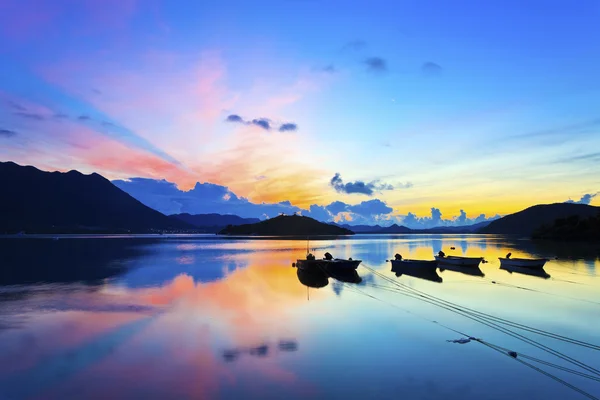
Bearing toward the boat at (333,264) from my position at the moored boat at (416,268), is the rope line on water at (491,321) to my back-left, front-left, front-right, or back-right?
front-left

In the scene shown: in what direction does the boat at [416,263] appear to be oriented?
to the viewer's right

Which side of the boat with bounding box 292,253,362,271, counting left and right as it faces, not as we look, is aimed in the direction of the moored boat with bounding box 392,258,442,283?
front

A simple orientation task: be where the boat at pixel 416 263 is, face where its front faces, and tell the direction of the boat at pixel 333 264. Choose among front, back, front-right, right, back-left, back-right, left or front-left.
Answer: back-right

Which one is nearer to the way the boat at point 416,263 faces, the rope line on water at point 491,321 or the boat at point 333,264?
the rope line on water

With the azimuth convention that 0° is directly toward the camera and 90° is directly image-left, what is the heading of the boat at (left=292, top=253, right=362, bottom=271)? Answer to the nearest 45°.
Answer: approximately 270°

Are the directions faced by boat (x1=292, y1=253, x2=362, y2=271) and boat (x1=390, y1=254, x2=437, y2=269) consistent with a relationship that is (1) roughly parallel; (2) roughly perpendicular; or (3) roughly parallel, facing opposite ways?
roughly parallel

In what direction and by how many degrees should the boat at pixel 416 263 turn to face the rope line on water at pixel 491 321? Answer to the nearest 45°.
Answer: approximately 90° to its right

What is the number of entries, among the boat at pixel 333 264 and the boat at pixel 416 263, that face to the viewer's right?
2

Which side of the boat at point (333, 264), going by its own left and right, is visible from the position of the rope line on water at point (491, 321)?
right
